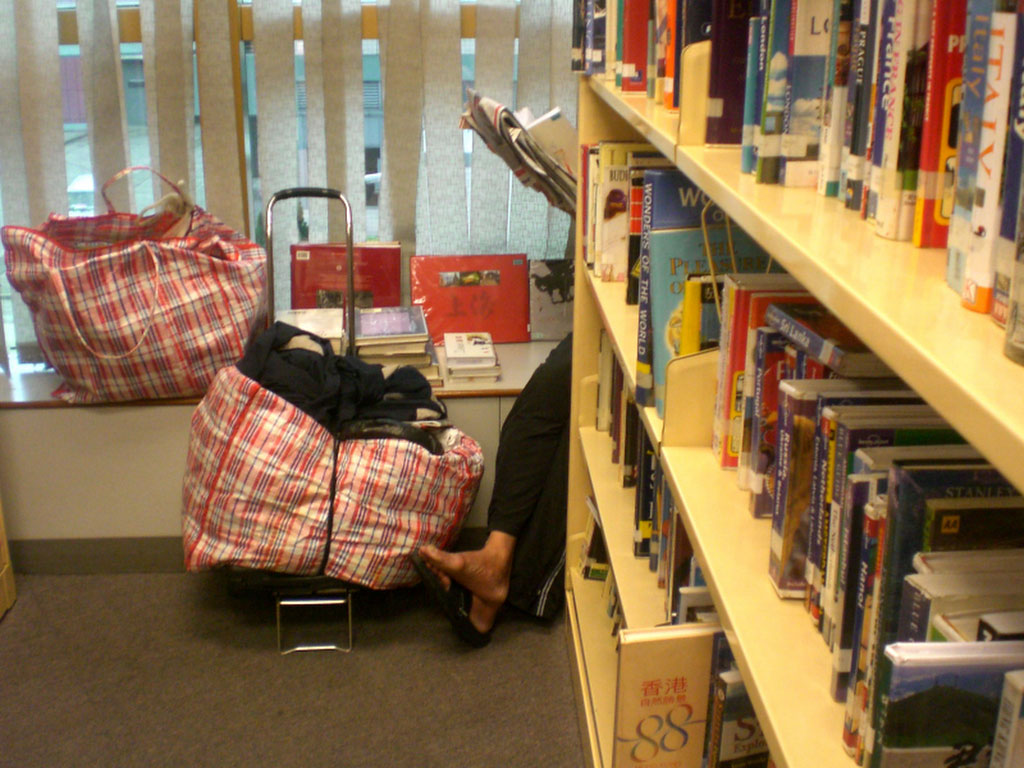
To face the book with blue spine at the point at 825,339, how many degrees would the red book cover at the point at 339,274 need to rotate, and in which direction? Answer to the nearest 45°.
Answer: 0° — it already faces it

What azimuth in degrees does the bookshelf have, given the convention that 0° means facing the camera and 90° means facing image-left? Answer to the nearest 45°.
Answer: approximately 45°

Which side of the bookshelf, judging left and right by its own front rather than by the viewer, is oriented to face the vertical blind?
right
